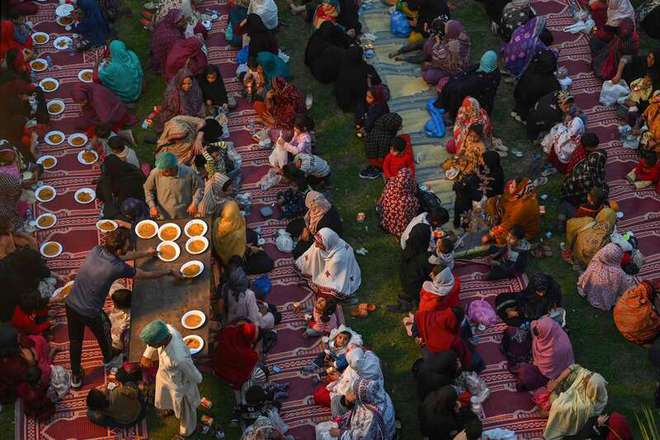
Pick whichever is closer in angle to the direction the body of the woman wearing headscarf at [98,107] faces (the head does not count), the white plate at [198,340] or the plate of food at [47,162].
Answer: the plate of food

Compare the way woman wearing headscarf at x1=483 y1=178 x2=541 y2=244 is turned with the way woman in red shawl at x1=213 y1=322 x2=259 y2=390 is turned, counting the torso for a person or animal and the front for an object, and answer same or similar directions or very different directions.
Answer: very different directions

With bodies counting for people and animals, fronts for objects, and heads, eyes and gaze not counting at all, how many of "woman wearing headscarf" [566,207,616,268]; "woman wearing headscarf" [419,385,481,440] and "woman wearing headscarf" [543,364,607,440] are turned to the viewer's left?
1

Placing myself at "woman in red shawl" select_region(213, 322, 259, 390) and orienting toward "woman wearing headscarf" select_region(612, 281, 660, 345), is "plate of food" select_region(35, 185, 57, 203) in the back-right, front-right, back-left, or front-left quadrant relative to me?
back-left

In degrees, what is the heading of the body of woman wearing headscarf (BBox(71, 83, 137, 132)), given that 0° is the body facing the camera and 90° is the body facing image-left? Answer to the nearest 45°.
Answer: approximately 90°

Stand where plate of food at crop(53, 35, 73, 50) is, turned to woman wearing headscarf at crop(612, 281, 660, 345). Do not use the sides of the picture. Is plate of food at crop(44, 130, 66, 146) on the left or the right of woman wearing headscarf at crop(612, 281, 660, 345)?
right

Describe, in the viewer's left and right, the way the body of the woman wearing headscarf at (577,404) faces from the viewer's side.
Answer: facing to the left of the viewer

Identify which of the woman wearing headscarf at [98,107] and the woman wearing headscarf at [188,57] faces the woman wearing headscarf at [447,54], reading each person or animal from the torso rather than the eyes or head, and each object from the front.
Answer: the woman wearing headscarf at [188,57]
